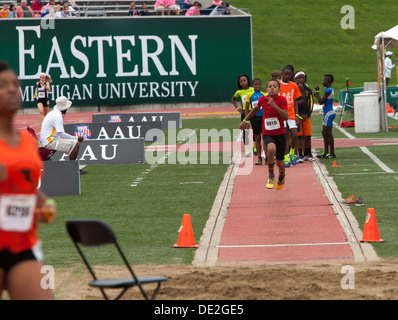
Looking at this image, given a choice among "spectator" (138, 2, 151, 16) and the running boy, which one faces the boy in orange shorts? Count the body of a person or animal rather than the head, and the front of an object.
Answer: the spectator

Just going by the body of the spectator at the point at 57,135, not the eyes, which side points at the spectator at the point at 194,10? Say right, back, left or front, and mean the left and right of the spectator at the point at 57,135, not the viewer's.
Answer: left

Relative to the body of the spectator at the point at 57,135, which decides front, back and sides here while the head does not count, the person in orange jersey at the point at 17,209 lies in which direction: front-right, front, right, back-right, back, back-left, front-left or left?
right

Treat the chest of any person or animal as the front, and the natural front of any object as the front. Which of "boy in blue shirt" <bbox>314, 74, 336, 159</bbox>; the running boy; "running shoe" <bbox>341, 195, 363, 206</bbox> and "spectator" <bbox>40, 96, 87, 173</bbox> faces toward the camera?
the running boy

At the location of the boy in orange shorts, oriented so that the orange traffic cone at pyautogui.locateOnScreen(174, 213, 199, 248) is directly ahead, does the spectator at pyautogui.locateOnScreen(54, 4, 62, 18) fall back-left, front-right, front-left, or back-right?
back-right

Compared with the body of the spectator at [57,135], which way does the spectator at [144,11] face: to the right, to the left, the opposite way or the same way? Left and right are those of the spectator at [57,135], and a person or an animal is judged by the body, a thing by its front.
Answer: to the right

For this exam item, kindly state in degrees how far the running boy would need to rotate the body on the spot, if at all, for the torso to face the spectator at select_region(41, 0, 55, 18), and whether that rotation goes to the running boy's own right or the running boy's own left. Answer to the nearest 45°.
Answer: approximately 180°

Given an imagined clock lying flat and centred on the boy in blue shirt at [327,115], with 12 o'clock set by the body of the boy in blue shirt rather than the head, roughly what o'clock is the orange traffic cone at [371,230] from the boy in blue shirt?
The orange traffic cone is roughly at 9 o'clock from the boy in blue shirt.

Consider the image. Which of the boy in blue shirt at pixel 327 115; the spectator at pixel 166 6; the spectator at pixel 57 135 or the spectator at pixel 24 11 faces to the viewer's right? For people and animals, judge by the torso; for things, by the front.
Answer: the spectator at pixel 57 135

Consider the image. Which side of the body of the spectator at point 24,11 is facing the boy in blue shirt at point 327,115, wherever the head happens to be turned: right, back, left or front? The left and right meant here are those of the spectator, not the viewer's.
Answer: front

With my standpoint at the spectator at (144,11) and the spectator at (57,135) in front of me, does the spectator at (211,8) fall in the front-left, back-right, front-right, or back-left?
back-left

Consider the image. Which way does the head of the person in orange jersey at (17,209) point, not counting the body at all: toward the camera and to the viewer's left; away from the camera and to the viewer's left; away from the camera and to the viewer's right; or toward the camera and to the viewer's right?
toward the camera and to the viewer's right

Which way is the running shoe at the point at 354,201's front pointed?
to the viewer's left

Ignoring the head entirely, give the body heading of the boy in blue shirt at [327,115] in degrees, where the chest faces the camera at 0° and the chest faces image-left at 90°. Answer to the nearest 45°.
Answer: approximately 90°

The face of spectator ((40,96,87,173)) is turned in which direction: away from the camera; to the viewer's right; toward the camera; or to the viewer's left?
to the viewer's right

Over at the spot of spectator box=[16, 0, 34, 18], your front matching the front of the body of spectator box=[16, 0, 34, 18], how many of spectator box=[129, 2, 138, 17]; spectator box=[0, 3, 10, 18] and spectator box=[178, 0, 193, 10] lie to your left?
2

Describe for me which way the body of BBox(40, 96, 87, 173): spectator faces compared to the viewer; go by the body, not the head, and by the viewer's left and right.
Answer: facing to the right of the viewer
